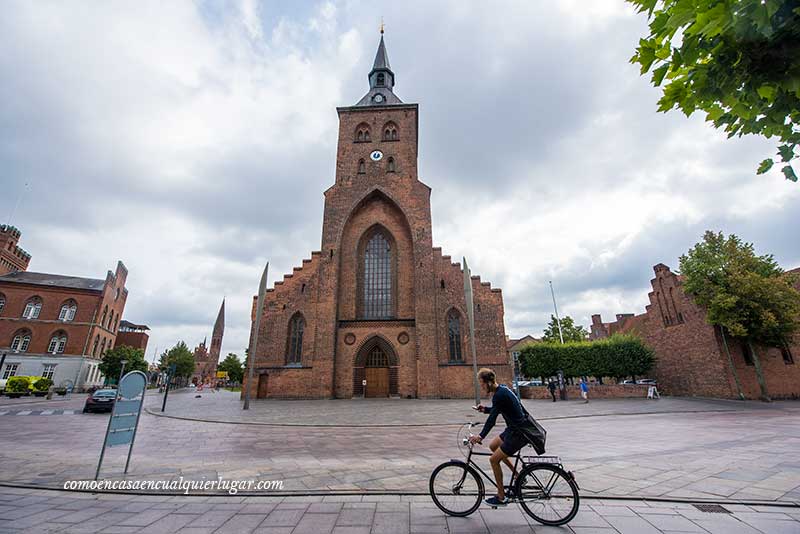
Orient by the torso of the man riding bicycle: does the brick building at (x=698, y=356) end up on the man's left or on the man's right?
on the man's right

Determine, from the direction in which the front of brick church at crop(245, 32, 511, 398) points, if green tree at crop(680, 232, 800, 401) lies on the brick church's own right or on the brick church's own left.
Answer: on the brick church's own left

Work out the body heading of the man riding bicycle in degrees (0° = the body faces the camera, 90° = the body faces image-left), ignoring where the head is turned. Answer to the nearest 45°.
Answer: approximately 90°

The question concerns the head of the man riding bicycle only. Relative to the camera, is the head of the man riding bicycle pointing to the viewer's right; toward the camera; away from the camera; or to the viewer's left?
to the viewer's left

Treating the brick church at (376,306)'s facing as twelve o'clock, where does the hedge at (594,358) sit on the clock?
The hedge is roughly at 9 o'clock from the brick church.

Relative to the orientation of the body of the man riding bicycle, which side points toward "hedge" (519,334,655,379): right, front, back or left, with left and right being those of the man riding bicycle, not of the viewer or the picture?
right

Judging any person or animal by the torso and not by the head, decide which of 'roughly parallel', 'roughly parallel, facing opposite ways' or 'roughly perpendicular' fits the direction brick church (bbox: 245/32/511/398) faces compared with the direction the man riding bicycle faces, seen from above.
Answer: roughly perpendicular

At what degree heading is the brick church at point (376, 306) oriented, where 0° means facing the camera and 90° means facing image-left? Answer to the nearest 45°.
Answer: approximately 0°

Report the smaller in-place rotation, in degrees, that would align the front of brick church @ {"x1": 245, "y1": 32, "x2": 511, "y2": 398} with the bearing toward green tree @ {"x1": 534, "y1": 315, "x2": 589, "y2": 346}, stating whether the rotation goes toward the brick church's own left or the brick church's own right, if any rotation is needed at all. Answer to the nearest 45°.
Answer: approximately 135° to the brick church's own left

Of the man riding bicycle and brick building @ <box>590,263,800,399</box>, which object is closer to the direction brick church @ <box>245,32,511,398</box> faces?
the man riding bicycle

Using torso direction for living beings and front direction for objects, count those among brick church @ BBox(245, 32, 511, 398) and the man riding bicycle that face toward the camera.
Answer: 1

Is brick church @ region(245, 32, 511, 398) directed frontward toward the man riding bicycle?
yes

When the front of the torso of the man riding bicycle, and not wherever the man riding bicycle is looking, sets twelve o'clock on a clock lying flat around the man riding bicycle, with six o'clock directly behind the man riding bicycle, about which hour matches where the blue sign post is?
The blue sign post is roughly at 12 o'clock from the man riding bicycle.
